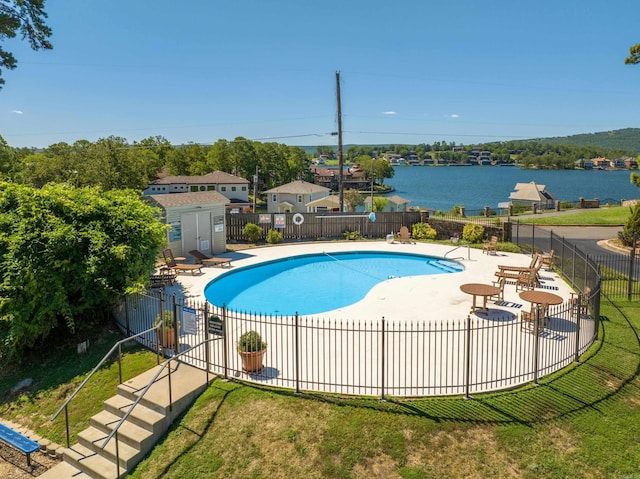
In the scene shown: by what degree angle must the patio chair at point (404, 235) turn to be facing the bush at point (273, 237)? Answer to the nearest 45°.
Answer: approximately 90° to its right

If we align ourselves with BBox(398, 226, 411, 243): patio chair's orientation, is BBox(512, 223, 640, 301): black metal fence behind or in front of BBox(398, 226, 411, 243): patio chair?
in front

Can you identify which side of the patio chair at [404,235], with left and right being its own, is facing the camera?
front

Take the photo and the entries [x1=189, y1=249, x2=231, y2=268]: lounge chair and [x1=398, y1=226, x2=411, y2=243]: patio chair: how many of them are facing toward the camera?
1

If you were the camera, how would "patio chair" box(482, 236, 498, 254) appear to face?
facing the viewer and to the left of the viewer

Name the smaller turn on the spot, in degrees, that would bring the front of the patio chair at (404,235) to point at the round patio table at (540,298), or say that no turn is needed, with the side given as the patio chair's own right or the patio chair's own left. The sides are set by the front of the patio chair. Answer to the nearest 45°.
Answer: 0° — it already faces it

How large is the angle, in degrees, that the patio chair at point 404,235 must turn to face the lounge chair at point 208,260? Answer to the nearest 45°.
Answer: approximately 45° to its right

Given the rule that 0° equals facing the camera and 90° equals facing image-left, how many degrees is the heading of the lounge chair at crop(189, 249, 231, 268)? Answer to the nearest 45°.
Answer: approximately 270°

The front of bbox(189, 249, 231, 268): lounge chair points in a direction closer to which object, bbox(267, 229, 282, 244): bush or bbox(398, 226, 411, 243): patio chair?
the patio chair

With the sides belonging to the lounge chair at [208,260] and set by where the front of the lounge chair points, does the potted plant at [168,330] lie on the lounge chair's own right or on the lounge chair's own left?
on the lounge chair's own right

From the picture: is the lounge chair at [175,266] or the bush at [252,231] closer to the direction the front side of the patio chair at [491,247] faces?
the lounge chair

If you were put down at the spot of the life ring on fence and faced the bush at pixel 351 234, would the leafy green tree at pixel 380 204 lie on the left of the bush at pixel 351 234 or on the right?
left

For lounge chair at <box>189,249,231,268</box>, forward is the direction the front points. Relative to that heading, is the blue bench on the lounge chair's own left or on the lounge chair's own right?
on the lounge chair's own right

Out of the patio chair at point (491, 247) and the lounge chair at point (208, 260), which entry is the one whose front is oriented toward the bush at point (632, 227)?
the lounge chair

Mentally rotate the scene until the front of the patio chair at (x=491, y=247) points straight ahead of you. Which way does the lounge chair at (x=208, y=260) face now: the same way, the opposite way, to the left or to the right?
the opposite way
